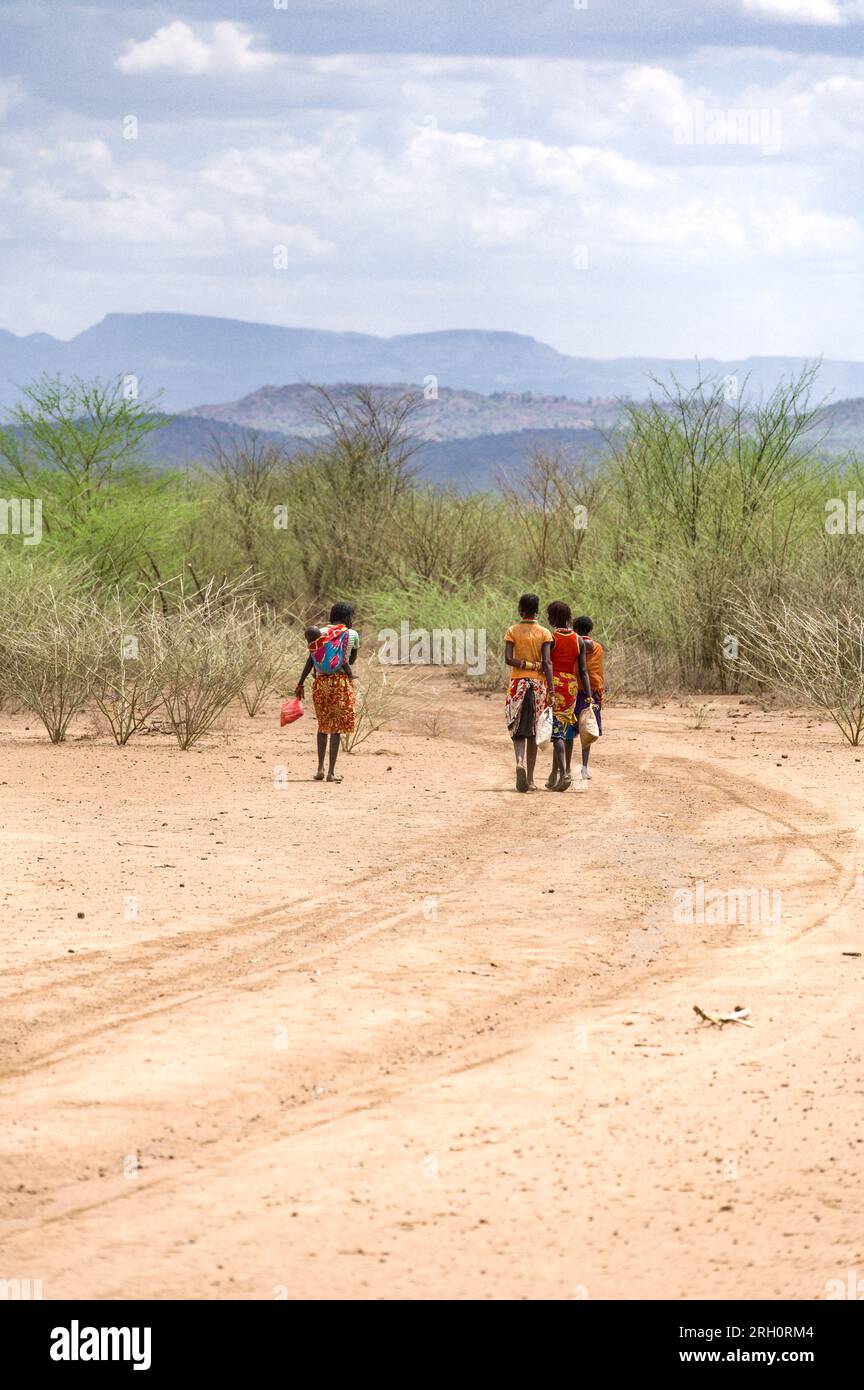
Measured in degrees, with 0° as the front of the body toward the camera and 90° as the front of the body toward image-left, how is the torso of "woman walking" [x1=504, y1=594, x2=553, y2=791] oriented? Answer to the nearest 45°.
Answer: approximately 180°

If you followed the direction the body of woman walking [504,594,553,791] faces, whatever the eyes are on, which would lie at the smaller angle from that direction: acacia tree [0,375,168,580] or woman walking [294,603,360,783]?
the acacia tree

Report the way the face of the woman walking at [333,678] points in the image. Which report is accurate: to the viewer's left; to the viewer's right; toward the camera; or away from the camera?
away from the camera

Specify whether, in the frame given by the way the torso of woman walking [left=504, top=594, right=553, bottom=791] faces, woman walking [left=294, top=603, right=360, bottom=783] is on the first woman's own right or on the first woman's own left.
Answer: on the first woman's own left

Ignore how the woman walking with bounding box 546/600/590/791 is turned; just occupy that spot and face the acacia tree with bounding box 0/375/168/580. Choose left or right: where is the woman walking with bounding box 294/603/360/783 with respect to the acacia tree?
left

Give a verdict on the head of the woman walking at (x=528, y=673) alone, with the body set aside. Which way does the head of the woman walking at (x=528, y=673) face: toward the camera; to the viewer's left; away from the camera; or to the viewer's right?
away from the camera
